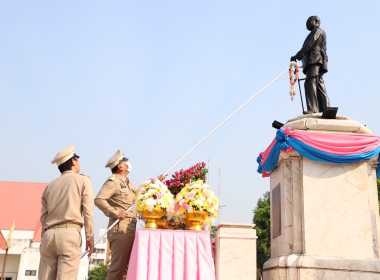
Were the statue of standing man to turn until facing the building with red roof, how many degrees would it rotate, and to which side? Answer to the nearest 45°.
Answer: approximately 45° to its right

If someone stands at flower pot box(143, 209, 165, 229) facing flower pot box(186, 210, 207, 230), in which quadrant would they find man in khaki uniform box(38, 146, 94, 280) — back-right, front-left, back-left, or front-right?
back-right

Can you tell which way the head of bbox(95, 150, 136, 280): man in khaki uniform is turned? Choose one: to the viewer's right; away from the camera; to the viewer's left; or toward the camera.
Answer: to the viewer's right

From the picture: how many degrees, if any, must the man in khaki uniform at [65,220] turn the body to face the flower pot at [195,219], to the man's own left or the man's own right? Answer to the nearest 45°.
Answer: approximately 45° to the man's own right

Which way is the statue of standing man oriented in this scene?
to the viewer's left

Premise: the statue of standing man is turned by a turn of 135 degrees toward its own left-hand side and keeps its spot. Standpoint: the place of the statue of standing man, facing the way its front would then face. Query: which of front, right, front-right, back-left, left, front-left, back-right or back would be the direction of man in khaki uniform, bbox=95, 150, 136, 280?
right

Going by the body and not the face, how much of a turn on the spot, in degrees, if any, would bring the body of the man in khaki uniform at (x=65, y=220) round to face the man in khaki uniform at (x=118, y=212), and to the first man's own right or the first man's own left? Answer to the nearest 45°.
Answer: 0° — they already face them

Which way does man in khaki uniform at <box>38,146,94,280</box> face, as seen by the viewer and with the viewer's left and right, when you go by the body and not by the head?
facing away from the viewer and to the right of the viewer

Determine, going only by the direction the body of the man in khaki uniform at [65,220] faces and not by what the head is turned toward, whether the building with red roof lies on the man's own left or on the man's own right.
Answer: on the man's own left

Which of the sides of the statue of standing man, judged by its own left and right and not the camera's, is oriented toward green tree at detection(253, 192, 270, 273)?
right

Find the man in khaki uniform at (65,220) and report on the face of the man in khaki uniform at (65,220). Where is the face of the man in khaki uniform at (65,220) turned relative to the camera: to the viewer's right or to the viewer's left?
to the viewer's right

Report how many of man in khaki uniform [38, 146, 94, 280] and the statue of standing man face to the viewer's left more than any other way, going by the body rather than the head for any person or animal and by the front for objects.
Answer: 1

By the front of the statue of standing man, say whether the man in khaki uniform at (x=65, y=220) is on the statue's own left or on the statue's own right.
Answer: on the statue's own left
